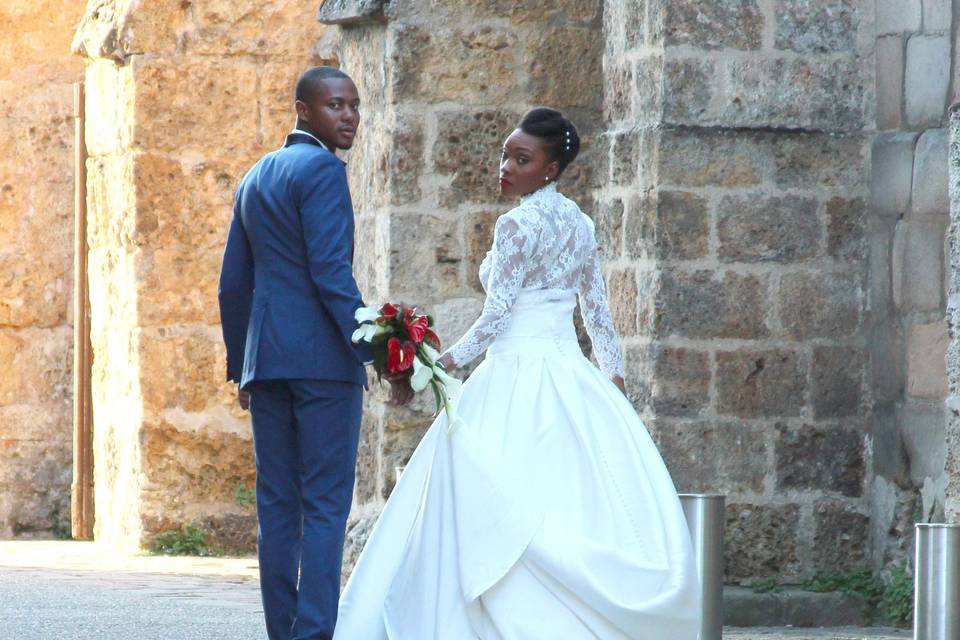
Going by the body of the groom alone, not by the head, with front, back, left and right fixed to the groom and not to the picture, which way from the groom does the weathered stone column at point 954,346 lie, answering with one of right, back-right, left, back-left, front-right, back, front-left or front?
front-right

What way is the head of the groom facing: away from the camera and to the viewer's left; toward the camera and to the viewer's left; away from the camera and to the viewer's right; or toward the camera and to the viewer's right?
toward the camera and to the viewer's right

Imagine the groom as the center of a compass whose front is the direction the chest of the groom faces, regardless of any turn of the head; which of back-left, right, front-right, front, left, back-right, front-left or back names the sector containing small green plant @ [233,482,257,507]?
front-left

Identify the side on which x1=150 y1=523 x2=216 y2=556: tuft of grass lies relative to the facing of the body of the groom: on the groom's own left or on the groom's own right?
on the groom's own left

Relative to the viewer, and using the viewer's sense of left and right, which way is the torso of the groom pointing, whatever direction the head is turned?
facing away from the viewer and to the right of the viewer

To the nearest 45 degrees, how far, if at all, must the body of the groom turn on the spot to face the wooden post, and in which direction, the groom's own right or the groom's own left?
approximately 45° to the groom's own left

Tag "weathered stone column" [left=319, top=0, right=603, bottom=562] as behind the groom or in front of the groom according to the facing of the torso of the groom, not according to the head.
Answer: in front
